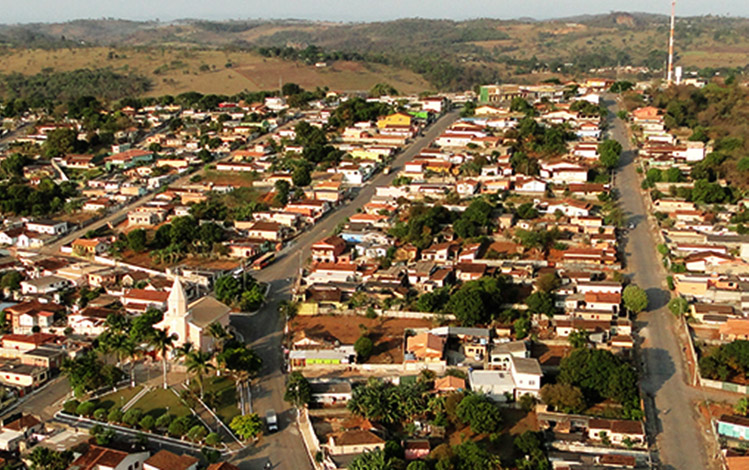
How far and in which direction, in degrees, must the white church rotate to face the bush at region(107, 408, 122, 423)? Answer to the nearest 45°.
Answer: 0° — it already faces it

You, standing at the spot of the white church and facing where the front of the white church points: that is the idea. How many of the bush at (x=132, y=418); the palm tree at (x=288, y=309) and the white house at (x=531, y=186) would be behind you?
2

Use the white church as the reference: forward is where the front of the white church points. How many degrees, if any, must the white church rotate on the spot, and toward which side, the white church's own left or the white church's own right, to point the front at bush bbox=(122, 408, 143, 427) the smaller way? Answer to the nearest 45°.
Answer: approximately 45° to the white church's own left

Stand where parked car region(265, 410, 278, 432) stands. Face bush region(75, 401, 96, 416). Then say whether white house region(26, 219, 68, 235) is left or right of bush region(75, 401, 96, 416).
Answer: right

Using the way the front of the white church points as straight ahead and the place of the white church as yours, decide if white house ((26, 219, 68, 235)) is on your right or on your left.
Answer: on your right

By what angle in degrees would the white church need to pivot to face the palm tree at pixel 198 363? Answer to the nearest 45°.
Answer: approximately 45° to its left

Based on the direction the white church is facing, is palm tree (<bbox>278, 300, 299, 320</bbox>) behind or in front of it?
behind

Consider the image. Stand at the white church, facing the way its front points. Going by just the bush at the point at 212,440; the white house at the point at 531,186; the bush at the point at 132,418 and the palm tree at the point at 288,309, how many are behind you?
2

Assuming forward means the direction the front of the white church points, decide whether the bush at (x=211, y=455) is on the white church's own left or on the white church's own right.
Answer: on the white church's own left

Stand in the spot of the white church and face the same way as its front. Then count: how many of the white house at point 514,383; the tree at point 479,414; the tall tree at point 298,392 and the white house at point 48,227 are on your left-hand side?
3

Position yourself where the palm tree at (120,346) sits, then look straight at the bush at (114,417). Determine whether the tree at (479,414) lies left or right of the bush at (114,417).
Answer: left

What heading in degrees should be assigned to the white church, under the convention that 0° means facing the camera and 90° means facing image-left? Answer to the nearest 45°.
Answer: approximately 45°

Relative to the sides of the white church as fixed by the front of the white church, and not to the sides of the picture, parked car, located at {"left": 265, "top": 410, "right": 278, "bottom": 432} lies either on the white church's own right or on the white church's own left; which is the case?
on the white church's own left
